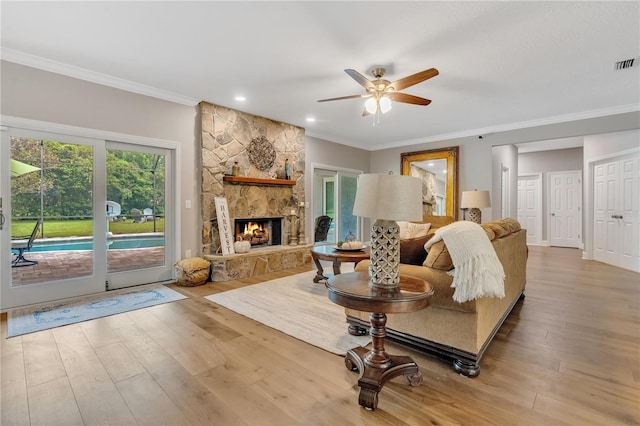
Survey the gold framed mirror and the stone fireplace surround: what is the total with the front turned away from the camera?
0

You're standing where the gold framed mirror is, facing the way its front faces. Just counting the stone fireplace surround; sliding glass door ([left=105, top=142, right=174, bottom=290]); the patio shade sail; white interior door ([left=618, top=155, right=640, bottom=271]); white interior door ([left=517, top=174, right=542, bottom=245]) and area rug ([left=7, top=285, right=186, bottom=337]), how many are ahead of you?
4

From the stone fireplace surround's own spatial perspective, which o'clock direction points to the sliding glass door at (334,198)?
The sliding glass door is roughly at 9 o'clock from the stone fireplace surround.

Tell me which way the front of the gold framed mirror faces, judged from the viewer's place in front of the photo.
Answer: facing the viewer and to the left of the viewer

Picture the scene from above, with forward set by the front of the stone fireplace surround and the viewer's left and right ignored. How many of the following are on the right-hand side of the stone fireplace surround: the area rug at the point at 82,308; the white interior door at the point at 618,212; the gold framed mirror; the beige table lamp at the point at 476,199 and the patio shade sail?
2

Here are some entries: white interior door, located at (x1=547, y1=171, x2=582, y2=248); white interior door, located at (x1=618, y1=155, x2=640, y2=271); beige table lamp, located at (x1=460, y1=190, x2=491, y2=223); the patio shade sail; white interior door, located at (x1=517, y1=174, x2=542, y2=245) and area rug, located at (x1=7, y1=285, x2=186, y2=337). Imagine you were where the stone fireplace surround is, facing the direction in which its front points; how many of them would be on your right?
2

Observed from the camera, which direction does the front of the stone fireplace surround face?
facing the viewer and to the right of the viewer

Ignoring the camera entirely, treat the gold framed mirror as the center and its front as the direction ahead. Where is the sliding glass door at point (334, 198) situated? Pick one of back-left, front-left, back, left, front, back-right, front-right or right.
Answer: front-right

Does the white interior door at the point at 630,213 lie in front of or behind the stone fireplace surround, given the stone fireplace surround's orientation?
in front

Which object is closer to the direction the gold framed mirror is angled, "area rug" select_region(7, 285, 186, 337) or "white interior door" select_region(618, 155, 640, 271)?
the area rug

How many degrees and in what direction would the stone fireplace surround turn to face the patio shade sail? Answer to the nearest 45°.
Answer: approximately 90° to its right

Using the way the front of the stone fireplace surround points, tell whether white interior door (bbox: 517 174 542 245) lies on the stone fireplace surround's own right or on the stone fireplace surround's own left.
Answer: on the stone fireplace surround's own left

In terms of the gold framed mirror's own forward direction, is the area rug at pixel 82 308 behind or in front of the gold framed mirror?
in front

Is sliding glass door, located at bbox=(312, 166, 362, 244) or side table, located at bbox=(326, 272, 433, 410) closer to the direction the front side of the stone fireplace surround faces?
the side table

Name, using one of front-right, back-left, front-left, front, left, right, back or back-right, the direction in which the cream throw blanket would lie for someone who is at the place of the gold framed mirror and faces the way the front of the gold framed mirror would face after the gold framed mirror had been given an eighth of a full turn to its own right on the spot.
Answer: left

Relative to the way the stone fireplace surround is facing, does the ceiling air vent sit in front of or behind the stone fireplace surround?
in front
